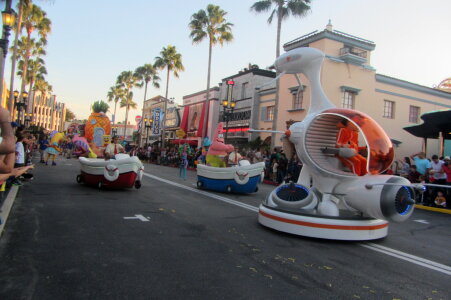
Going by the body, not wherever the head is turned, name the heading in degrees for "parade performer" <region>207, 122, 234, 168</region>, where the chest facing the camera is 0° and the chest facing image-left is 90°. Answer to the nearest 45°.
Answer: approximately 315°

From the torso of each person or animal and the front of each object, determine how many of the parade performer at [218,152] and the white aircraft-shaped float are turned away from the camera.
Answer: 0

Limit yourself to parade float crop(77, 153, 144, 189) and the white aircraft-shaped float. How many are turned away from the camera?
0
